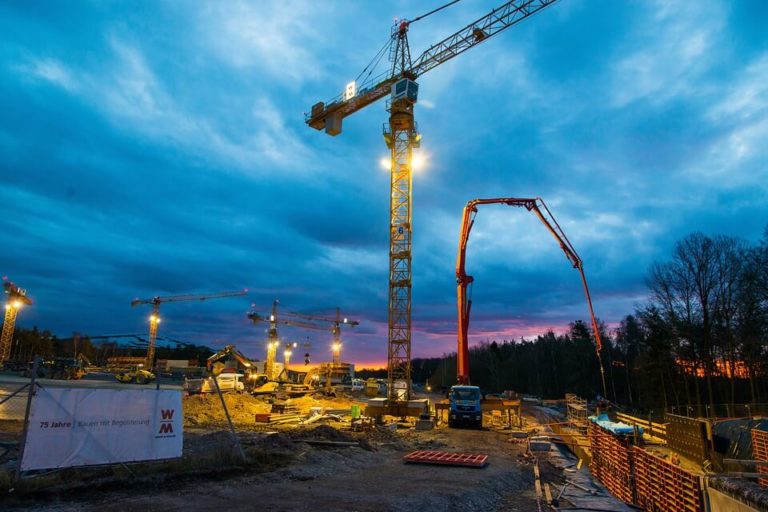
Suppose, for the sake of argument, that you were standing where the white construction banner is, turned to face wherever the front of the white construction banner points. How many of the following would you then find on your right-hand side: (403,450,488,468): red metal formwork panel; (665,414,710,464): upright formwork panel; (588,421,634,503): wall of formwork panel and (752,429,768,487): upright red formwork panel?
0

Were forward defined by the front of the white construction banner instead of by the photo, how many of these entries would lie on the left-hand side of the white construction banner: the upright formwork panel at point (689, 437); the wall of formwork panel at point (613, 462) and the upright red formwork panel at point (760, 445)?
3

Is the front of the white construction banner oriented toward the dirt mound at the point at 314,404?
no

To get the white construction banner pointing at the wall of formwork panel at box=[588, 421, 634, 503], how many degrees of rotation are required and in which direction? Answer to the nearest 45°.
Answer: approximately 90° to its left

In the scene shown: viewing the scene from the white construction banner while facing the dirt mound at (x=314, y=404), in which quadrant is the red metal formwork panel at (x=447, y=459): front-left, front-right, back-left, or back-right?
front-right

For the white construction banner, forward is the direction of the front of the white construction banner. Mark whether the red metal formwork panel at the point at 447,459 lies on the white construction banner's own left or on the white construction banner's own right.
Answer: on the white construction banner's own left

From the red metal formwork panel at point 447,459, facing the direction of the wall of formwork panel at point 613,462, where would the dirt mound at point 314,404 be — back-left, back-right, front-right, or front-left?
back-left

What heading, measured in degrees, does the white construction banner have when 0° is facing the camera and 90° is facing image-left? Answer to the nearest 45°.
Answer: approximately 0°

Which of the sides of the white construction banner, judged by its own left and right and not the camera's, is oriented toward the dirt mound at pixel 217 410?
back

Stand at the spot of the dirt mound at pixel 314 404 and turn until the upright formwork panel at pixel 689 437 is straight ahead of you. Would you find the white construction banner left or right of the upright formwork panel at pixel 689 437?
right

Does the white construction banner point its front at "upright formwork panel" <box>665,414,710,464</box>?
no

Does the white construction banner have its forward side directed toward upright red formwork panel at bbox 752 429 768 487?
no
